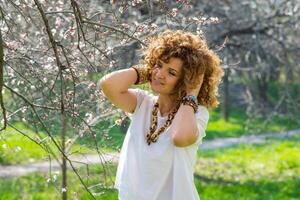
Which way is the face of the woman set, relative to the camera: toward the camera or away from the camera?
toward the camera
